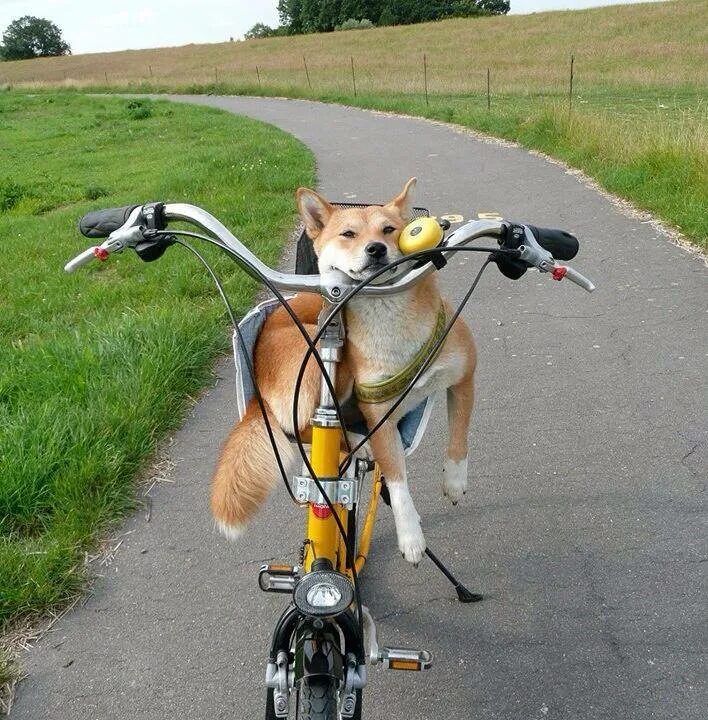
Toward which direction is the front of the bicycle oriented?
toward the camera
